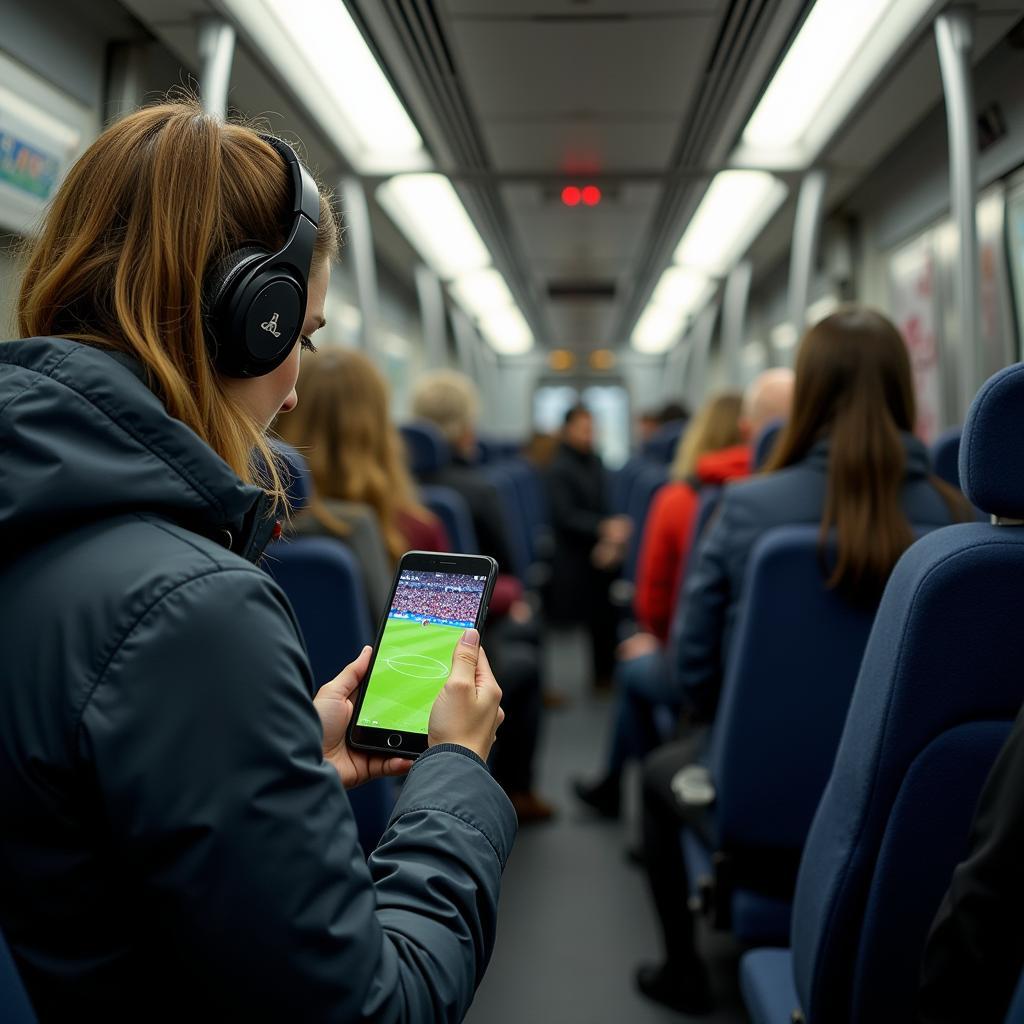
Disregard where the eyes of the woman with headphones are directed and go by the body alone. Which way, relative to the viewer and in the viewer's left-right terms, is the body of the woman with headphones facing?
facing away from the viewer and to the right of the viewer

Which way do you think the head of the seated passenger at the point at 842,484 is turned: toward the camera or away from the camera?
away from the camera

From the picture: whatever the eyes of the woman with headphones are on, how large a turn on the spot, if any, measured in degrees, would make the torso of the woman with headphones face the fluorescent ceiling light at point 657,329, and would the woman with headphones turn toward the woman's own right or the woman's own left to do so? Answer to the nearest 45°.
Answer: approximately 45° to the woman's own left

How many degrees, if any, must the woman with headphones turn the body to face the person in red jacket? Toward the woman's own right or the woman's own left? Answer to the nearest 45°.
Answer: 0° — they already face them

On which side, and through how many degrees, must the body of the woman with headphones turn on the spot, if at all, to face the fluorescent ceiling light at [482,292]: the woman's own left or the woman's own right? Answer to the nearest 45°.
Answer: approximately 45° to the woman's own left

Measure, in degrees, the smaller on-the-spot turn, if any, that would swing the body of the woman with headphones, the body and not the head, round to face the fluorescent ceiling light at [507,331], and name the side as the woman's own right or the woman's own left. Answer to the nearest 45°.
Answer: approximately 45° to the woman's own left

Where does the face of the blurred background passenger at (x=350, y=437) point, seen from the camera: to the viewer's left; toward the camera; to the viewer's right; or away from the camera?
away from the camera

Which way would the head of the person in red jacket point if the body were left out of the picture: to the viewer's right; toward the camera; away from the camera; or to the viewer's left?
away from the camera

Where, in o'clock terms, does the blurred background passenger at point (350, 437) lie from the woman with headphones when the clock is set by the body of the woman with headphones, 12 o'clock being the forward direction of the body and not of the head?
The blurred background passenger is roughly at 11 o'clock from the woman with headphones.
